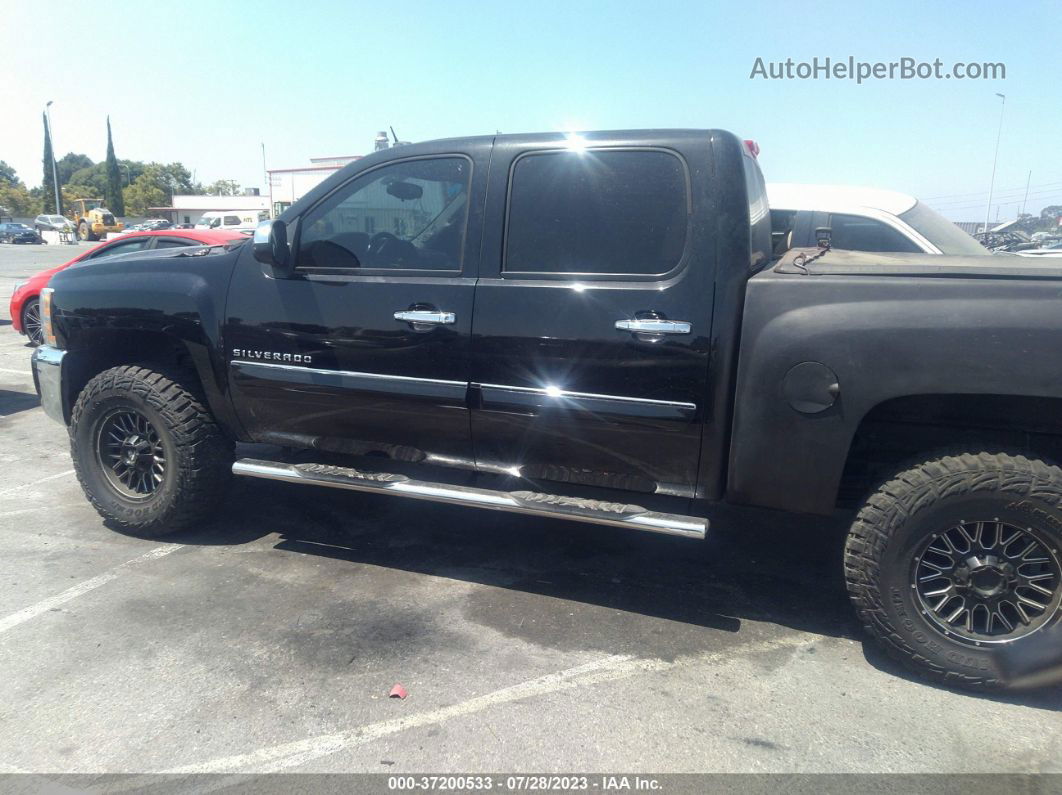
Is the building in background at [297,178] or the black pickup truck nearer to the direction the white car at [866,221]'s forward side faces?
the black pickup truck

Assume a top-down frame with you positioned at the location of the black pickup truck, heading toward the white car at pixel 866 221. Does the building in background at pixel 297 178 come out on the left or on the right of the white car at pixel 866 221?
left

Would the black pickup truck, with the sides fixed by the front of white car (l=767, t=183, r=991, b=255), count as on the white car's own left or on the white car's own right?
on the white car's own right

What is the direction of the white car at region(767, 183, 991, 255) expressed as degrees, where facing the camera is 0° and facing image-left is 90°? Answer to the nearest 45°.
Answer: approximately 315°

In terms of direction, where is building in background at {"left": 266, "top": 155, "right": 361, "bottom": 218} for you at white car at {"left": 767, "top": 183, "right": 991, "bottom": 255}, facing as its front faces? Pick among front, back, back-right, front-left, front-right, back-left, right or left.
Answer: back
